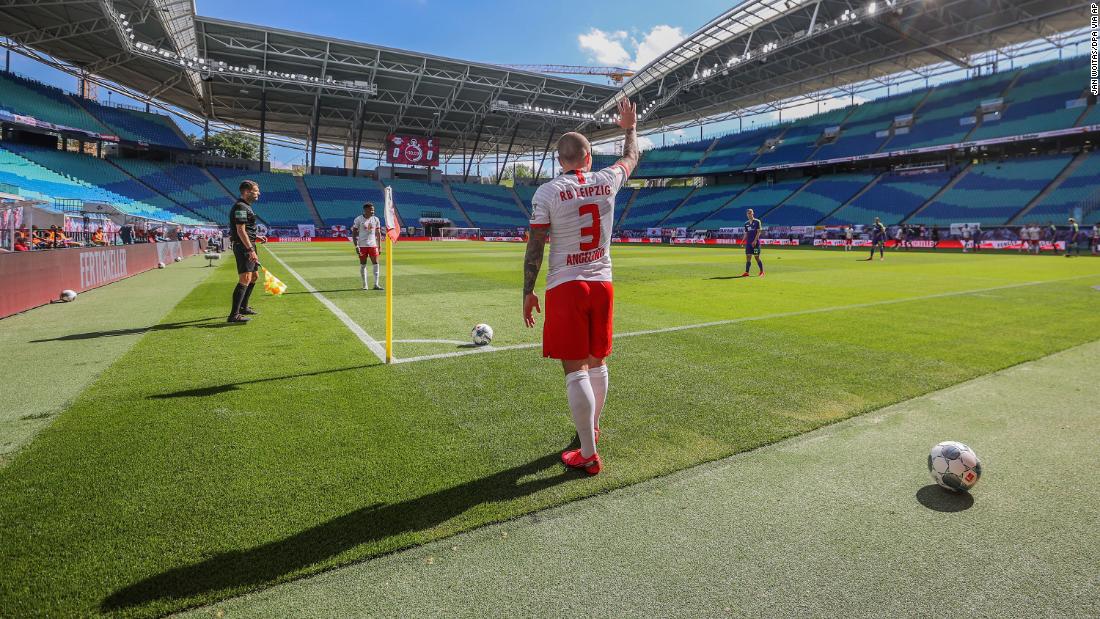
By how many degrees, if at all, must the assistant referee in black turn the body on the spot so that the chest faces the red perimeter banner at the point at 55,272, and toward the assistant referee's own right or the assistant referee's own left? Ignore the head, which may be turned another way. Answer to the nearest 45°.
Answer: approximately 135° to the assistant referee's own left

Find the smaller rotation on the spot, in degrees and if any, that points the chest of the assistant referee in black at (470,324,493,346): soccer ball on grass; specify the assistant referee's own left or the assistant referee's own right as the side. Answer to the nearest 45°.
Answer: approximately 45° to the assistant referee's own right

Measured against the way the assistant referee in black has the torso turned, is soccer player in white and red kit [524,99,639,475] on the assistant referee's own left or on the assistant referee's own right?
on the assistant referee's own right

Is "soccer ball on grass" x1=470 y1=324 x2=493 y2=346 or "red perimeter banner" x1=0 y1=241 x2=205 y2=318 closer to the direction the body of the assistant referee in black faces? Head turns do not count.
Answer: the soccer ball on grass

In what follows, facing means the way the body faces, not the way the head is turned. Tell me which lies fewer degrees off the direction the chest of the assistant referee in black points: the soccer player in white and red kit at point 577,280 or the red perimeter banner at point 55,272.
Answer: the soccer player in white and red kit

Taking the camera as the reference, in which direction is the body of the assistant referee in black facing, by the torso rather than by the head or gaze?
to the viewer's right

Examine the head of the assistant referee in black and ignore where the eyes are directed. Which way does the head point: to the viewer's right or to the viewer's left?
to the viewer's right
